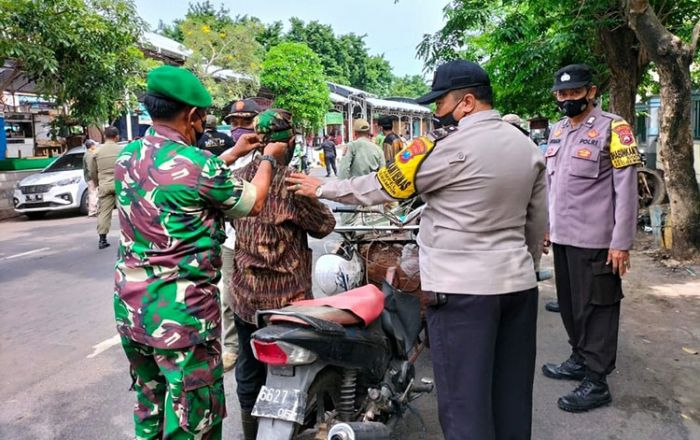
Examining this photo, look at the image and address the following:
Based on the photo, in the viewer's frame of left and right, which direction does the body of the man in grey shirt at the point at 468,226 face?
facing away from the viewer and to the left of the viewer

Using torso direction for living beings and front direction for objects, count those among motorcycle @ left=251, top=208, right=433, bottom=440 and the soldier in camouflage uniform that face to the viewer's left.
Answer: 0

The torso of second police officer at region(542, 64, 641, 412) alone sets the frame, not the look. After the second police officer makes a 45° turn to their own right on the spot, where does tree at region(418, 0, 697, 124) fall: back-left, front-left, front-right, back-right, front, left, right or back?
right

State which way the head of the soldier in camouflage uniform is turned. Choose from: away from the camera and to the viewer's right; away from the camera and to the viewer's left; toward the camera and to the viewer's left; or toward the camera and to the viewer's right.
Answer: away from the camera and to the viewer's right

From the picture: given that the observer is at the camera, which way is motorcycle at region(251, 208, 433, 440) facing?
facing away from the viewer and to the right of the viewer

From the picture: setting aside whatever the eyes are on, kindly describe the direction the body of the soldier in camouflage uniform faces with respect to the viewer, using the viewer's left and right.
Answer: facing away from the viewer and to the right of the viewer

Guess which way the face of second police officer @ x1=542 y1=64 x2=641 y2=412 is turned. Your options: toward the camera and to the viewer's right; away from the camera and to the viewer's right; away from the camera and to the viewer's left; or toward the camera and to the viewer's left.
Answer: toward the camera and to the viewer's left

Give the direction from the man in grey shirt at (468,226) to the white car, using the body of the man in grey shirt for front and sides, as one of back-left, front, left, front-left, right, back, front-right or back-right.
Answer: front

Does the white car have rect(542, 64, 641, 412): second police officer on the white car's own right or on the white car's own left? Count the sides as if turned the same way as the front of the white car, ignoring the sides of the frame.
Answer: on the white car's own left

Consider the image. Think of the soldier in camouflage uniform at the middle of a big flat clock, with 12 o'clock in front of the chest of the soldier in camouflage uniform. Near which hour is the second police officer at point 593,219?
The second police officer is roughly at 1 o'clock from the soldier in camouflage uniform.

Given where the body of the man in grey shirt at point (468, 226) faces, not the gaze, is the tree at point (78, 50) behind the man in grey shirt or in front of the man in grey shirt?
in front

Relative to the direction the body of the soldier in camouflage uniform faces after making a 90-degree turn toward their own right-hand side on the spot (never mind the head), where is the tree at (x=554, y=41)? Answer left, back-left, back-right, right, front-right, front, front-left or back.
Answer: left

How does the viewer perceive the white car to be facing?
facing the viewer and to the left of the viewer

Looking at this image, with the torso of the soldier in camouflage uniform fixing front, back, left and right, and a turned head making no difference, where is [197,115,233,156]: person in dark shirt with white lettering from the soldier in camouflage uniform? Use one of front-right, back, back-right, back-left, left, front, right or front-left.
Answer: front-left

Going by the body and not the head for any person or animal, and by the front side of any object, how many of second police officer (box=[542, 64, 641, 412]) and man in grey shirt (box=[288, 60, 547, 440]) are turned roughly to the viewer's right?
0

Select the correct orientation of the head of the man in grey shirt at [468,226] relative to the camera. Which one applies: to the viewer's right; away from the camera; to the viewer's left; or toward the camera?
to the viewer's left
